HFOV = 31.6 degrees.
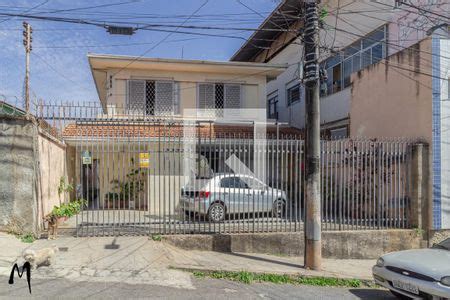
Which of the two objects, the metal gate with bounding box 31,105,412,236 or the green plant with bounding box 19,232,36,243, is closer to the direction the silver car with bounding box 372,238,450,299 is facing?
the green plant

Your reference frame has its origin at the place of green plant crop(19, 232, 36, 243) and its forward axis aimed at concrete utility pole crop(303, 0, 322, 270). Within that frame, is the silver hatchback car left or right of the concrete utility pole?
left

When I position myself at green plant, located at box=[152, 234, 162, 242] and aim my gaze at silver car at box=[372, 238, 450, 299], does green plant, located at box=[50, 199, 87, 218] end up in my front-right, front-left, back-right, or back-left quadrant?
back-right

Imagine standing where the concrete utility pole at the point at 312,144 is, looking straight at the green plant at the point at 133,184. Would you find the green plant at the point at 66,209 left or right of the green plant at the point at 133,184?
left

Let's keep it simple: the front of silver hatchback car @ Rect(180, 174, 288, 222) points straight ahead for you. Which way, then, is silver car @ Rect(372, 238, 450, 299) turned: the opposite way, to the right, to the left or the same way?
the opposite way
